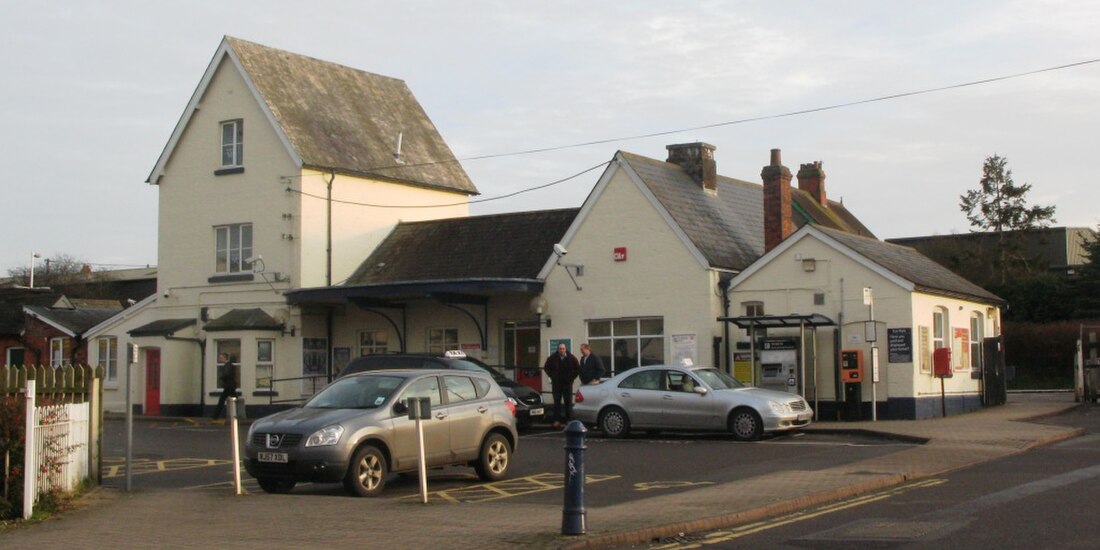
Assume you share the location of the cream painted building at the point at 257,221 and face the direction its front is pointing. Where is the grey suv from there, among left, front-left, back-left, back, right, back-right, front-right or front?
front-left

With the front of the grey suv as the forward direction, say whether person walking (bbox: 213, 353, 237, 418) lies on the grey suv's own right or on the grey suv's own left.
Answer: on the grey suv's own right

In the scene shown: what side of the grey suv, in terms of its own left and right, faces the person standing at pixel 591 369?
back

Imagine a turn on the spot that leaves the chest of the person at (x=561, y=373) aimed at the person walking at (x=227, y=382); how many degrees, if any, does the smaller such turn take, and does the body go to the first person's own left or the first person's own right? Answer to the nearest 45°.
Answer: approximately 135° to the first person's own right

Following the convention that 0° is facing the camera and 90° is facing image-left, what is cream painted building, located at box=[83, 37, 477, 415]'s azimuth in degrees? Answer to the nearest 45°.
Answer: approximately 45°

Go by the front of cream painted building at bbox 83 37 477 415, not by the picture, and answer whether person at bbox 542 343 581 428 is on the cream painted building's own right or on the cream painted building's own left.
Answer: on the cream painted building's own left

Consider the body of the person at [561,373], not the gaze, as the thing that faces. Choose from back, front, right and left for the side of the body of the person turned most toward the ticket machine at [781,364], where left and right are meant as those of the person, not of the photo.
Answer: left

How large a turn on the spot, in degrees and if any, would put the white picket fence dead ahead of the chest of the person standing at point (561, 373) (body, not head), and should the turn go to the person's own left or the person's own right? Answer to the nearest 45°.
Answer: approximately 45° to the person's own right

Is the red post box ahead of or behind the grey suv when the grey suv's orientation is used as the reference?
behind

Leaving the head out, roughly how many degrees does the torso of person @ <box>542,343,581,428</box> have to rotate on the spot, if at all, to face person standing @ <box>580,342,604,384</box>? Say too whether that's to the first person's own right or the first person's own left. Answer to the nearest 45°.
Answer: approximately 90° to the first person's own left

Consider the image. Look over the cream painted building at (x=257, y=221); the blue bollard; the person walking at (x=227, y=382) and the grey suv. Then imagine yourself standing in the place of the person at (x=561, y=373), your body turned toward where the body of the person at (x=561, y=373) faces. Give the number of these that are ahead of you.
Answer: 2
